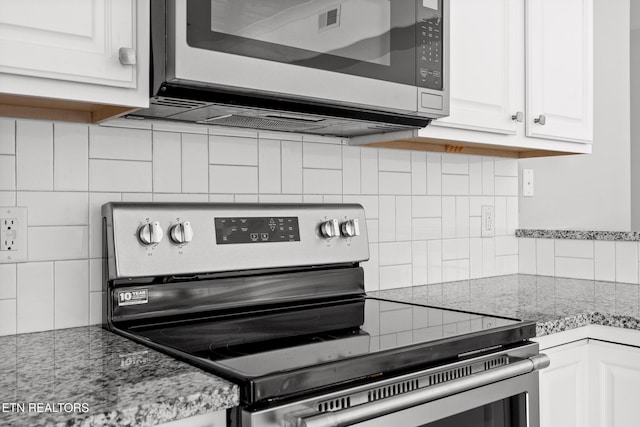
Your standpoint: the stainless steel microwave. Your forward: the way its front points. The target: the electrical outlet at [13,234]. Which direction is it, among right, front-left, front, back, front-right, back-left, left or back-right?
back-right

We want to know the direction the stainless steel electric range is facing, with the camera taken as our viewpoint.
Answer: facing the viewer and to the right of the viewer

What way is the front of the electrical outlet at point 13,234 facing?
toward the camera

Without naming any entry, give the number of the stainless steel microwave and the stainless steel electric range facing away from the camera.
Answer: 0

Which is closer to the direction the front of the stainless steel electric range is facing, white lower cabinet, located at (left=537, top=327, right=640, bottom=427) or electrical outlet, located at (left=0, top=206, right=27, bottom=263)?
the white lower cabinet

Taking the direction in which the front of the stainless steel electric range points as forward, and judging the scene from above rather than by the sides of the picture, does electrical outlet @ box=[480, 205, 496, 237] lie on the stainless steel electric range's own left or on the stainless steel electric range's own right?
on the stainless steel electric range's own left

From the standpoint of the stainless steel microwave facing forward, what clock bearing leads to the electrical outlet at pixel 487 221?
The electrical outlet is roughly at 9 o'clock from the stainless steel microwave.

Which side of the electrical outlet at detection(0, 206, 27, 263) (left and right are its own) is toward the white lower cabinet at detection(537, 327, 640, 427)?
left

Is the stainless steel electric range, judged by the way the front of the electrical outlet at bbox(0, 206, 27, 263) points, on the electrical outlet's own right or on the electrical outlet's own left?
on the electrical outlet's own left
